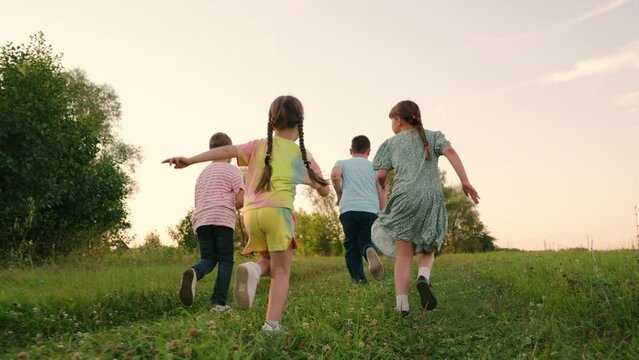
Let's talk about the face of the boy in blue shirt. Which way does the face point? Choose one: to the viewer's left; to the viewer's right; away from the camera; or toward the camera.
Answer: away from the camera

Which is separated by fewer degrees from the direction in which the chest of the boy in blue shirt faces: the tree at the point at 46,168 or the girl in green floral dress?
the tree

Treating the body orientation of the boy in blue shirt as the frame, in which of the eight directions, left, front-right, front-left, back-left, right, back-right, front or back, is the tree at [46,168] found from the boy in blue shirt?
front-left

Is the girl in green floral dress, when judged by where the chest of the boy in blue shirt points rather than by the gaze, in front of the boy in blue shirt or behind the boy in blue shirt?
behind

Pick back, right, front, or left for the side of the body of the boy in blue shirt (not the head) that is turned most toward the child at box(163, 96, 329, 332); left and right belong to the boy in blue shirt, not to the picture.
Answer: back

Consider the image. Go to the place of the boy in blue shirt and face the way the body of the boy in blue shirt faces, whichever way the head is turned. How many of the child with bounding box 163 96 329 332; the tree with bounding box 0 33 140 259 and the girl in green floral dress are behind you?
2

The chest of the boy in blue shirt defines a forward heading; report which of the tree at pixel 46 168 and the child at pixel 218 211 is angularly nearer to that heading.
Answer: the tree

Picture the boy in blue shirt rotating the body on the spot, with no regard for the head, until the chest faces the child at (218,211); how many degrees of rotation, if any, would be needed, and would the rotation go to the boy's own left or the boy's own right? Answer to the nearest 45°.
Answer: approximately 135° to the boy's own left

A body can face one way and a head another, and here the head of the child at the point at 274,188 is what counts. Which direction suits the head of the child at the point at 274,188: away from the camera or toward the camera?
away from the camera

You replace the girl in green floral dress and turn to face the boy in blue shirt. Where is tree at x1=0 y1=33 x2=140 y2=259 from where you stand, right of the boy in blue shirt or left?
left

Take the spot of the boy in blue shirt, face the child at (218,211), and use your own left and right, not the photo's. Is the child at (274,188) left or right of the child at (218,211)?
left

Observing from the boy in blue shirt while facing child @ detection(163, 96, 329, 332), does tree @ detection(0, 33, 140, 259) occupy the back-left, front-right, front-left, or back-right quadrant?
back-right

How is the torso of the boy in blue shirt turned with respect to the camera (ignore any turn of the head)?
away from the camera

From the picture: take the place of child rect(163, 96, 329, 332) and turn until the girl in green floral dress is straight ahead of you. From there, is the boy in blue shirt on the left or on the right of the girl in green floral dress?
left
